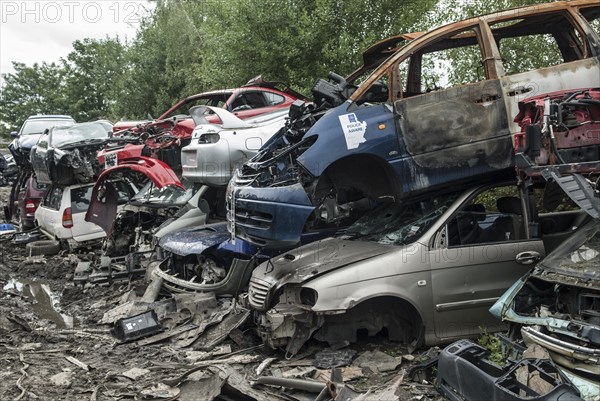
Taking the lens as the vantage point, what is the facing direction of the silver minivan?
facing the viewer and to the left of the viewer

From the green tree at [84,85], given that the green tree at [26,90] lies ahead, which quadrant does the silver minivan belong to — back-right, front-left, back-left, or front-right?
back-left

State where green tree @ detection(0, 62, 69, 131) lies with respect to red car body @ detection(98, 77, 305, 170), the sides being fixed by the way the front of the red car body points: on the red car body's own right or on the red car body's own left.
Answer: on the red car body's own right

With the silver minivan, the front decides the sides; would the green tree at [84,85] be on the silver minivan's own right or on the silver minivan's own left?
on the silver minivan's own right

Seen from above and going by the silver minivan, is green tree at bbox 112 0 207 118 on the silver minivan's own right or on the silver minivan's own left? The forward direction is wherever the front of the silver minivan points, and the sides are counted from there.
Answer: on the silver minivan's own right

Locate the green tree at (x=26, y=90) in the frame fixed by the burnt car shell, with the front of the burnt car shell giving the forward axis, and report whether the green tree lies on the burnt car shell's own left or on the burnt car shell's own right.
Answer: on the burnt car shell's own right

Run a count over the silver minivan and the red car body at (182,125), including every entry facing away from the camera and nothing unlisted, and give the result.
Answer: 0
